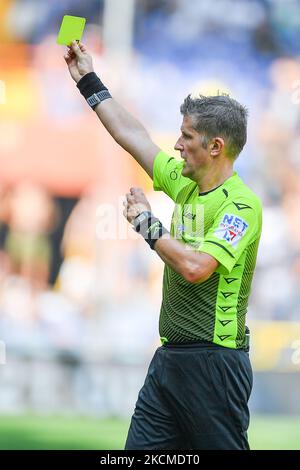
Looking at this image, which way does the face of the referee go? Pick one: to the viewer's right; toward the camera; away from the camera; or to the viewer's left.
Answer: to the viewer's left

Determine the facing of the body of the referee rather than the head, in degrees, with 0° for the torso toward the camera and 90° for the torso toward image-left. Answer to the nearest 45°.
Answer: approximately 45°
